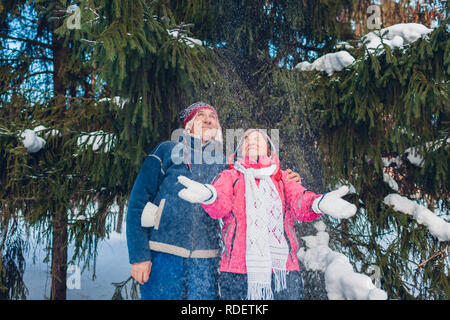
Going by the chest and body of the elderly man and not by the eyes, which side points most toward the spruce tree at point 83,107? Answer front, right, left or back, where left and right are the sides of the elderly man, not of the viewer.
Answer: back

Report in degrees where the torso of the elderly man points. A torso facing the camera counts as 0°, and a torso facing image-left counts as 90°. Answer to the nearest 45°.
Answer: approximately 315°
